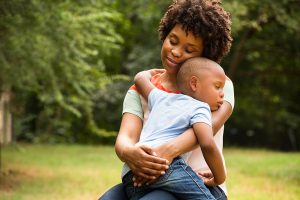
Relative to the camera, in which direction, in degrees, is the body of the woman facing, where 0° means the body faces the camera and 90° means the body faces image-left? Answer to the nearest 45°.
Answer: approximately 0°

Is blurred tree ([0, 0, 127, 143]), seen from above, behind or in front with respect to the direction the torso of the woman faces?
behind

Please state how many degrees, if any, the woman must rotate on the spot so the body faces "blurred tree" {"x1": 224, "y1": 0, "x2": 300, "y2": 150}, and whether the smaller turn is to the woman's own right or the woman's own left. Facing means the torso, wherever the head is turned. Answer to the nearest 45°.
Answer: approximately 180°
